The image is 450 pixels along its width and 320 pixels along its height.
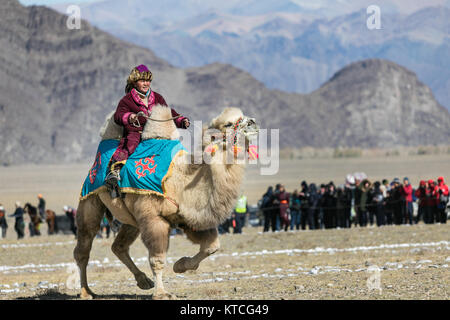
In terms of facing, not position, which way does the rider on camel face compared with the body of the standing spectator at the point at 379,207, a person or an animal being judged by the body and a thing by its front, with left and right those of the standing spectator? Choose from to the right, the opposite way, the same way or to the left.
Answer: to the left

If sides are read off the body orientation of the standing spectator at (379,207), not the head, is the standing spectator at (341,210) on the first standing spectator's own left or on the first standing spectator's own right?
on the first standing spectator's own right

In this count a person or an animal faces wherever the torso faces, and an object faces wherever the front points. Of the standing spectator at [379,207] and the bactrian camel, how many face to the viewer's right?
1

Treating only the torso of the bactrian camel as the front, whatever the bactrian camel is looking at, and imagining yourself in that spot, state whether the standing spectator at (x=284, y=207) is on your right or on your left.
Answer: on your left

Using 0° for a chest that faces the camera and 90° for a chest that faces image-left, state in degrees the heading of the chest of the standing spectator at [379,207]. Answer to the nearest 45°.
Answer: approximately 45°

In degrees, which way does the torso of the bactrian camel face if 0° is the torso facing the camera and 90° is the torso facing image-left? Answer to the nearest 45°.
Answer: approximately 270°

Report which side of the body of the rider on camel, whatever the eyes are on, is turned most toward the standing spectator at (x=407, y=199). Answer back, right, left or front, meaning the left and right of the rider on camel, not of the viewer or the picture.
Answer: left

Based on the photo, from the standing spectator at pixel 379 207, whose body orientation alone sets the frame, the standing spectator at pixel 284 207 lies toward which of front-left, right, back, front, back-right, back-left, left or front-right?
front-right

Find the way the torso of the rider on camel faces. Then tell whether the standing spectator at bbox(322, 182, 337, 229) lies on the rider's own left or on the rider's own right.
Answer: on the rider's own left

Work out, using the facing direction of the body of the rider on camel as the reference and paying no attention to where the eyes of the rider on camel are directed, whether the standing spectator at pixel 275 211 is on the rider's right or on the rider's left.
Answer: on the rider's left
